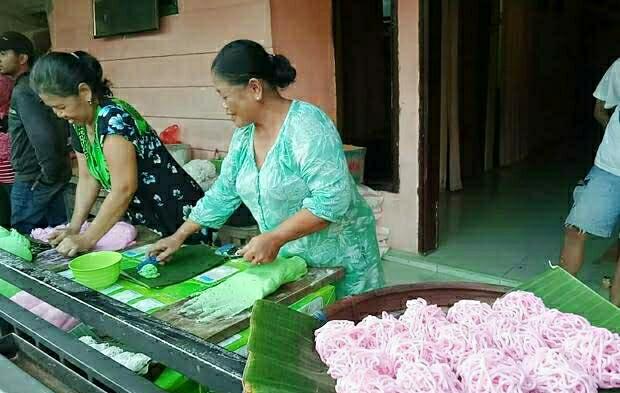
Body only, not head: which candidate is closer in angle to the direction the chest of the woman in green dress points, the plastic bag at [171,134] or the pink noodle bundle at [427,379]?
the pink noodle bundle

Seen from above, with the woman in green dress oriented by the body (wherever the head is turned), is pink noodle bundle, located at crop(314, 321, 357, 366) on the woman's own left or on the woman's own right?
on the woman's own left

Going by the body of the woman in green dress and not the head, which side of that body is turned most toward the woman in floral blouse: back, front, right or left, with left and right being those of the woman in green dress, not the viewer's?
right

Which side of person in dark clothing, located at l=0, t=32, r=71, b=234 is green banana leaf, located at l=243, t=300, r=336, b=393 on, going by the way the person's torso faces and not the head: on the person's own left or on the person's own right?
on the person's own left

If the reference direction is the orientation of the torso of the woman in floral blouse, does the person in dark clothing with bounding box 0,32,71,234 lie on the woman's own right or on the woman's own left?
on the woman's own right

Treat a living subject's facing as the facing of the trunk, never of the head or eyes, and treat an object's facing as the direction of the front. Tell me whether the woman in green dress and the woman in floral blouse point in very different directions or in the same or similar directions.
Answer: same or similar directions

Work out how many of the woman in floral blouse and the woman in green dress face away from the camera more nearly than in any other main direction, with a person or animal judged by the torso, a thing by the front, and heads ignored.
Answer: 0

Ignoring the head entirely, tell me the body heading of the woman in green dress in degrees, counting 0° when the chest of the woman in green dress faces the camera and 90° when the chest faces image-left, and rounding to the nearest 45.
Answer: approximately 45°

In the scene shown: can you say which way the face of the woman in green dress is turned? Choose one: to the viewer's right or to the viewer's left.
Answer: to the viewer's left

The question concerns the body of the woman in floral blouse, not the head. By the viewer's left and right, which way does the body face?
facing the viewer and to the left of the viewer
